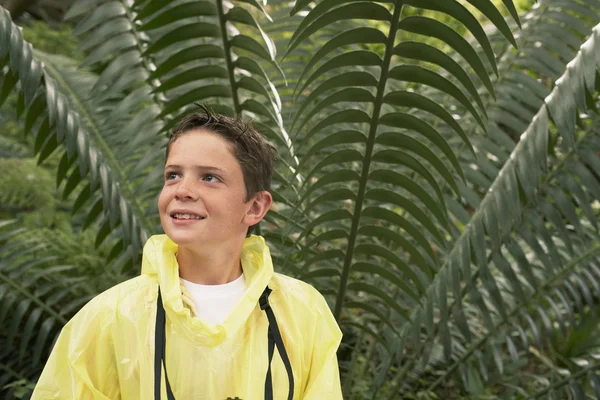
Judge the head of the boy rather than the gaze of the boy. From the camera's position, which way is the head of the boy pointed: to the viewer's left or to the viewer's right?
to the viewer's left

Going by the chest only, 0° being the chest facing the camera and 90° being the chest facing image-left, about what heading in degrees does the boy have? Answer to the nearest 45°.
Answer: approximately 0°
